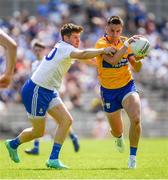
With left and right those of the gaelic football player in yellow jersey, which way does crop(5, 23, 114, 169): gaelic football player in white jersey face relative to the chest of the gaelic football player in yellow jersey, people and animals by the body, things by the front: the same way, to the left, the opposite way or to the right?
to the left

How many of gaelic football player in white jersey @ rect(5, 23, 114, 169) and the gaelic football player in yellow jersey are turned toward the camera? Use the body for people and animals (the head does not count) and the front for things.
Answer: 1

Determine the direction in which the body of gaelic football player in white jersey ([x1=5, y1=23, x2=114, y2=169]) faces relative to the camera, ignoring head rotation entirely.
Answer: to the viewer's right

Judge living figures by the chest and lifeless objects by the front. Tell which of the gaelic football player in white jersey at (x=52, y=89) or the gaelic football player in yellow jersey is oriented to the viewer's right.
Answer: the gaelic football player in white jersey

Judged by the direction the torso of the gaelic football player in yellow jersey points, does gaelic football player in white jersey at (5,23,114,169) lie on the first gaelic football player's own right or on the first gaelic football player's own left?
on the first gaelic football player's own right

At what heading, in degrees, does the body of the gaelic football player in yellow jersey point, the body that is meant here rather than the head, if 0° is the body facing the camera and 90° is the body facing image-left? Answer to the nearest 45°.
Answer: approximately 0°
